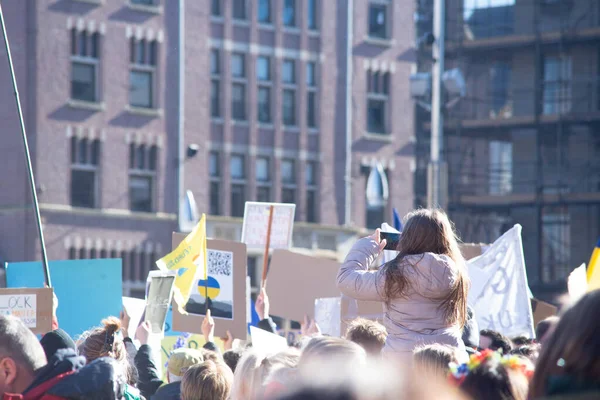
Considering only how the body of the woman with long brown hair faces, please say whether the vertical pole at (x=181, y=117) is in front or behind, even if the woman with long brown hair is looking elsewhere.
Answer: in front

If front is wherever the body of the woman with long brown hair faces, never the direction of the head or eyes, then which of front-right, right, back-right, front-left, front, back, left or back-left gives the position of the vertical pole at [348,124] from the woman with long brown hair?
front-right

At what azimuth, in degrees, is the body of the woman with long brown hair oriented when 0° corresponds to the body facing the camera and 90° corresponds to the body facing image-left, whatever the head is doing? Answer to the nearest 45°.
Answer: approximately 135°

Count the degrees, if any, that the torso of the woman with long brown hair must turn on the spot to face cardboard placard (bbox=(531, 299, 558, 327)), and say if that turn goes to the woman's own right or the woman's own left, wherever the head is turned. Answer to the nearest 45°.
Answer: approximately 45° to the woman's own right

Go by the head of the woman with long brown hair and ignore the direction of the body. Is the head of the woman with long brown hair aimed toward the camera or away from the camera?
away from the camera
